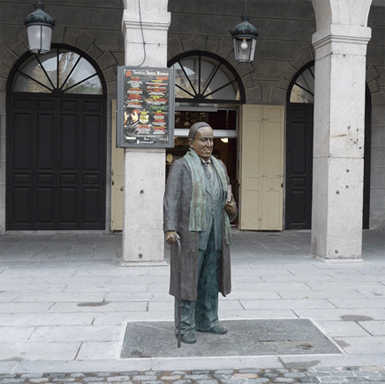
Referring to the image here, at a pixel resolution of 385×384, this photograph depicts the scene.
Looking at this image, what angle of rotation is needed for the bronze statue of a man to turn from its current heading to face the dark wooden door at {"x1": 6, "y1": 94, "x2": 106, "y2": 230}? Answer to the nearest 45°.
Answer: approximately 180°

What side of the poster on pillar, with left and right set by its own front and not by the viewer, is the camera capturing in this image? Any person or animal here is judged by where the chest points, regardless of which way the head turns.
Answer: front

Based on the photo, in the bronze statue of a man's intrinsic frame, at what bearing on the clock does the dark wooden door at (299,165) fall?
The dark wooden door is roughly at 8 o'clock from the bronze statue of a man.

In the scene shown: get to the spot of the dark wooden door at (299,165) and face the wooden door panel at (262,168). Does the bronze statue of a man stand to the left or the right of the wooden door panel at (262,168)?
left

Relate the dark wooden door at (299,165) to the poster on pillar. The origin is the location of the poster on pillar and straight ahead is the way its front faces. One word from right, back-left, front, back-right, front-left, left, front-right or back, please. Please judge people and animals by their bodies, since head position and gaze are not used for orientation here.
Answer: back-left

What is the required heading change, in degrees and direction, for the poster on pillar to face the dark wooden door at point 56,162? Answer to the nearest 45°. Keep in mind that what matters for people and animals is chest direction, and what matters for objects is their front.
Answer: approximately 135° to its right

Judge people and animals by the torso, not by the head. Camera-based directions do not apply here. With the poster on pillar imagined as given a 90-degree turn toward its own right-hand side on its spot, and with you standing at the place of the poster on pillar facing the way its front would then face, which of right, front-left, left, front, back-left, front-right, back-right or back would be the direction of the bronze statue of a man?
left

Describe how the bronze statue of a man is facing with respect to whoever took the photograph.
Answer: facing the viewer and to the right of the viewer

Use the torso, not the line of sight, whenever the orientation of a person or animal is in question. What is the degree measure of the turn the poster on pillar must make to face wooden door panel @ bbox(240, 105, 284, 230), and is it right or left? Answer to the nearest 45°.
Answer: approximately 135° to its left
